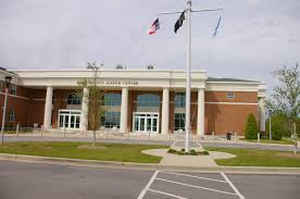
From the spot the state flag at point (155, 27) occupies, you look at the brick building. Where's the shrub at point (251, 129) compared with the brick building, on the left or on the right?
right

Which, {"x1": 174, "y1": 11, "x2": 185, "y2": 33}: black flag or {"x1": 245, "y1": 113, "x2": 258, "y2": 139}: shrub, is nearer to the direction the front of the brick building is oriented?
the black flag

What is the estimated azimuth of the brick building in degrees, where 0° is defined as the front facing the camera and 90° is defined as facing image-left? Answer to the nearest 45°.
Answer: approximately 0°

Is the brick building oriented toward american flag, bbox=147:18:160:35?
yes

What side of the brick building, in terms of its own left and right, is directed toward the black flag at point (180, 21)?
front

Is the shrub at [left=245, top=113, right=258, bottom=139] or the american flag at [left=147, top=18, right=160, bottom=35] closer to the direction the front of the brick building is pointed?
the american flag
